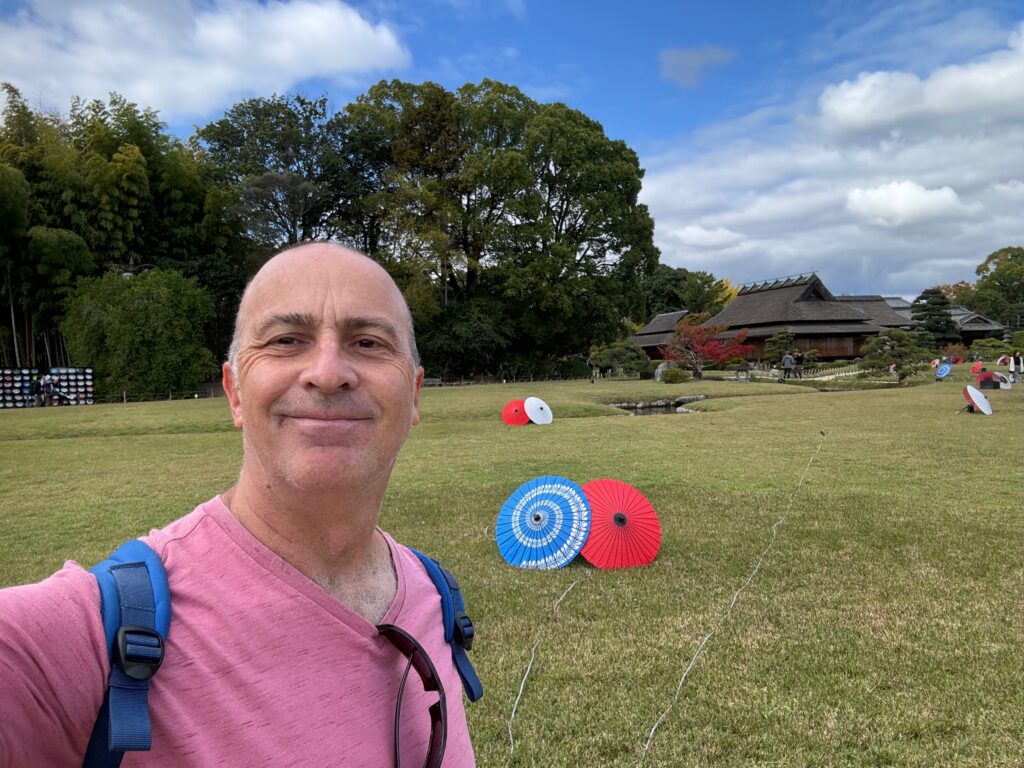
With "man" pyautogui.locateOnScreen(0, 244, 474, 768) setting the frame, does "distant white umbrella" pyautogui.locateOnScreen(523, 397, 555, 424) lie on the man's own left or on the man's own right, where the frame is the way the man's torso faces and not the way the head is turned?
on the man's own left

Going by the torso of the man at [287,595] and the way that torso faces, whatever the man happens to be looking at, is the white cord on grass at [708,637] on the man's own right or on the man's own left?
on the man's own left

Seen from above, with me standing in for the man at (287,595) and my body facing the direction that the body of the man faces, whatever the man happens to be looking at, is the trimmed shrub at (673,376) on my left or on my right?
on my left

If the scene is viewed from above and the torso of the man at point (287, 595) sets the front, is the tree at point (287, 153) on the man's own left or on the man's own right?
on the man's own left

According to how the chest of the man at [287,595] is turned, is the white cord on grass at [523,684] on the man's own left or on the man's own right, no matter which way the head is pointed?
on the man's own left

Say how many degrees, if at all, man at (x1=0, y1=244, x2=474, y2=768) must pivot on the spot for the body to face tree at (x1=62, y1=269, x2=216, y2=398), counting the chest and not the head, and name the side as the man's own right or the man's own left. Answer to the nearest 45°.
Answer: approximately 135° to the man's own left

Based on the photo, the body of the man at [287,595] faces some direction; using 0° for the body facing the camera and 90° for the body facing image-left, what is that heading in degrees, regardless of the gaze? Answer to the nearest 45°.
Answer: approximately 315°

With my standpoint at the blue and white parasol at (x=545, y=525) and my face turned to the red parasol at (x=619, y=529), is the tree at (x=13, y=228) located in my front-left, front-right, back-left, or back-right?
back-left

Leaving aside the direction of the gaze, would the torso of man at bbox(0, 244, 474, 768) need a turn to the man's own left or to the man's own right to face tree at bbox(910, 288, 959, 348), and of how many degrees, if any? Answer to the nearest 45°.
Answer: approximately 90° to the man's own left
